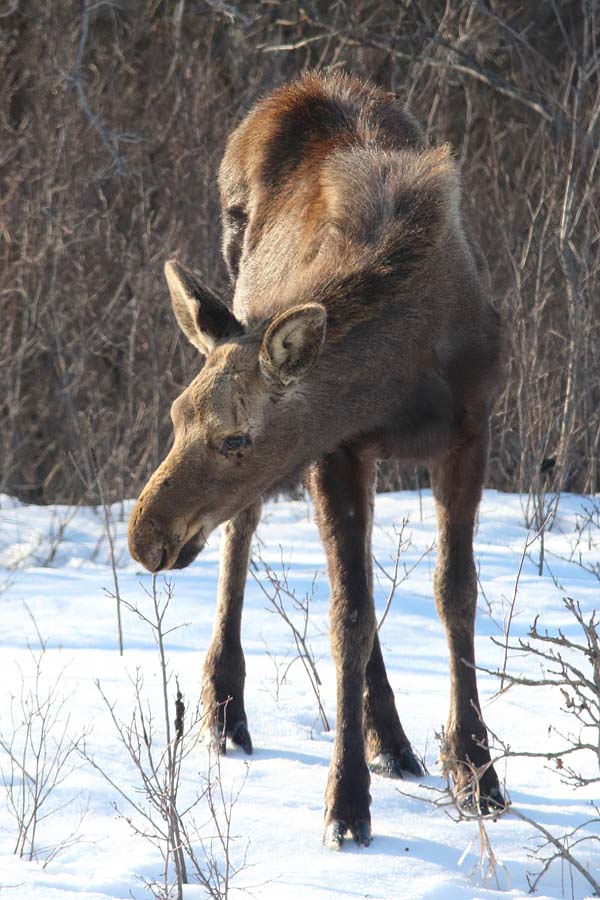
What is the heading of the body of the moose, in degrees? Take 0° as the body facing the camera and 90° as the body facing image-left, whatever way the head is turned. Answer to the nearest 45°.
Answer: approximately 0°
